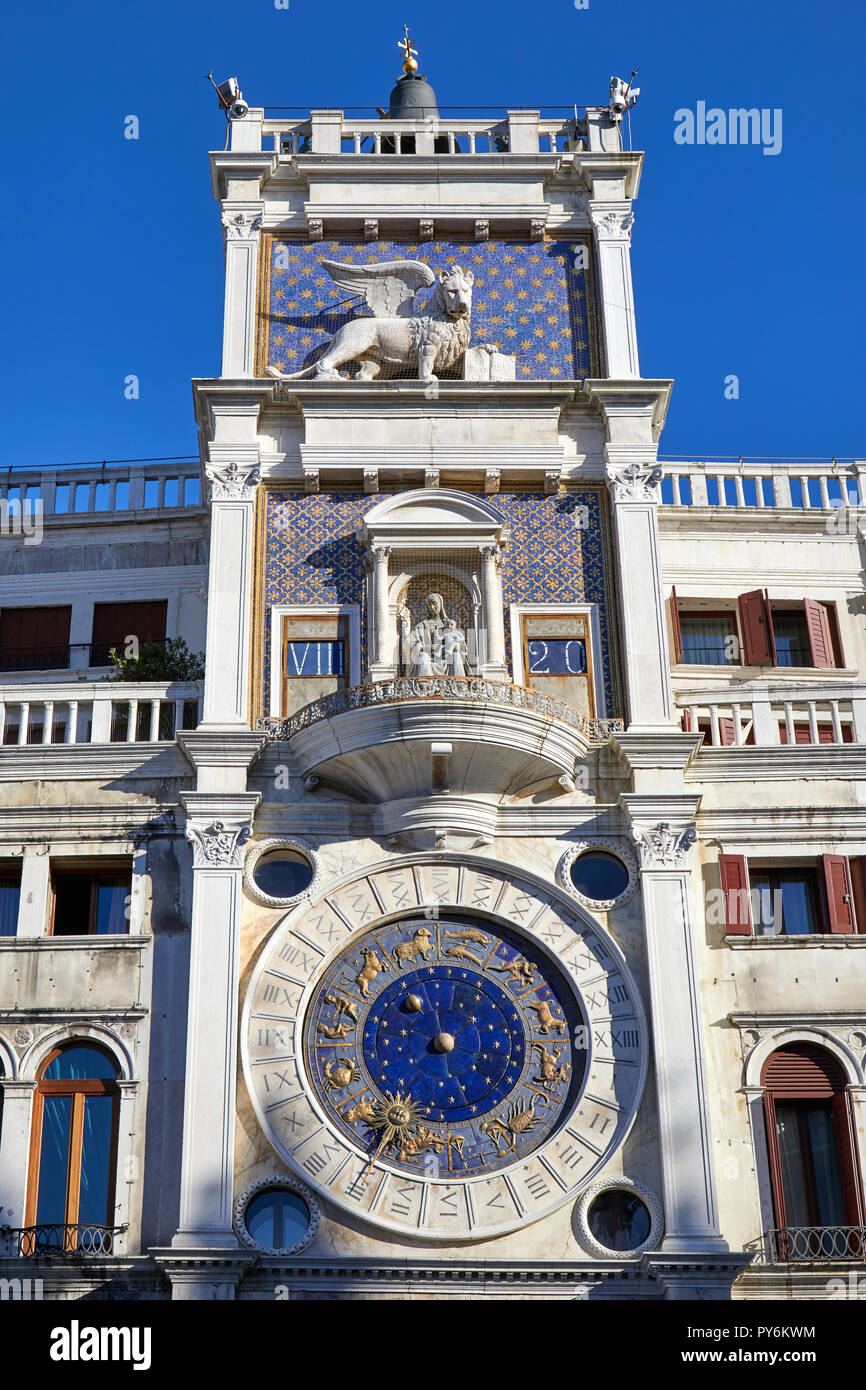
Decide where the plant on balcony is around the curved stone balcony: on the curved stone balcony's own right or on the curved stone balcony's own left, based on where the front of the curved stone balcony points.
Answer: on the curved stone balcony's own right

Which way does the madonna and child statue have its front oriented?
toward the camera

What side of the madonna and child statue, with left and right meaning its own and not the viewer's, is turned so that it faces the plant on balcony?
right

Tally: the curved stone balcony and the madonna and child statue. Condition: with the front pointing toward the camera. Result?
2

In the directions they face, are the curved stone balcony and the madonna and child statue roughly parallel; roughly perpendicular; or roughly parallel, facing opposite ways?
roughly parallel

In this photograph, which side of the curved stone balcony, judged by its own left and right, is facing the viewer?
front
